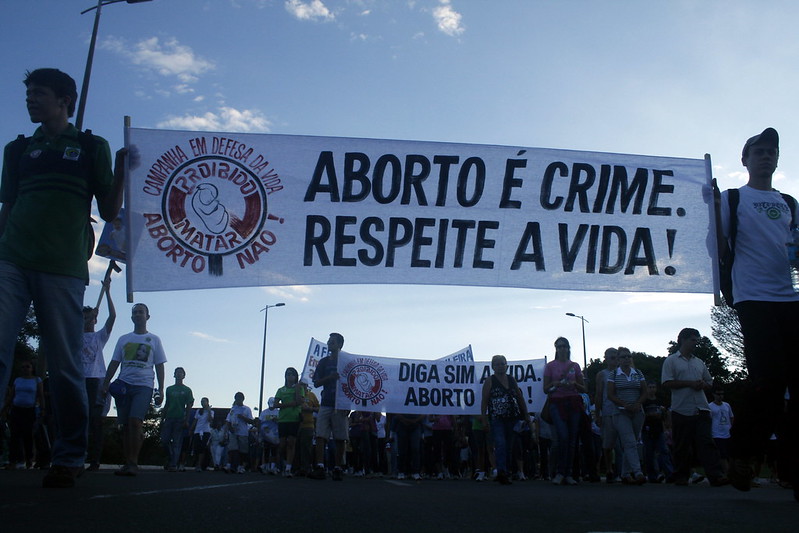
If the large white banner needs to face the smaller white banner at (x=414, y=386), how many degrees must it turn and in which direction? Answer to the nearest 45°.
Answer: approximately 180°

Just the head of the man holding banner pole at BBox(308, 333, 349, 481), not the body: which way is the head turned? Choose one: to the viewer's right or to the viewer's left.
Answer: to the viewer's left

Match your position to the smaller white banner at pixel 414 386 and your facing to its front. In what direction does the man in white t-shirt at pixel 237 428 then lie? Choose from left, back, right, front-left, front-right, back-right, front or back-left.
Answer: back-right

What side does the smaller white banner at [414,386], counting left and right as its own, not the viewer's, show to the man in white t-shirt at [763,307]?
front

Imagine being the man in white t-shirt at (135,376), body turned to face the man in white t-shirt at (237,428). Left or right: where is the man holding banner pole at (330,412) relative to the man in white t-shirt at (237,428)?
right

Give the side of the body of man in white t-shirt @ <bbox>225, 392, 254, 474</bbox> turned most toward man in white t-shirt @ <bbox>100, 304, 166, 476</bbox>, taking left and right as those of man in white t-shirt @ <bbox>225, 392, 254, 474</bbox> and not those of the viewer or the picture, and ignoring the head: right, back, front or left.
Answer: front

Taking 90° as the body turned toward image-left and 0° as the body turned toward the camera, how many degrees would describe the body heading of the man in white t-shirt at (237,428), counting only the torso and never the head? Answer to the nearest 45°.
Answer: approximately 0°

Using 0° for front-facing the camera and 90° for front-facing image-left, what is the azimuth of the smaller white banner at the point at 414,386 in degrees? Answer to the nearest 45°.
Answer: approximately 0°
